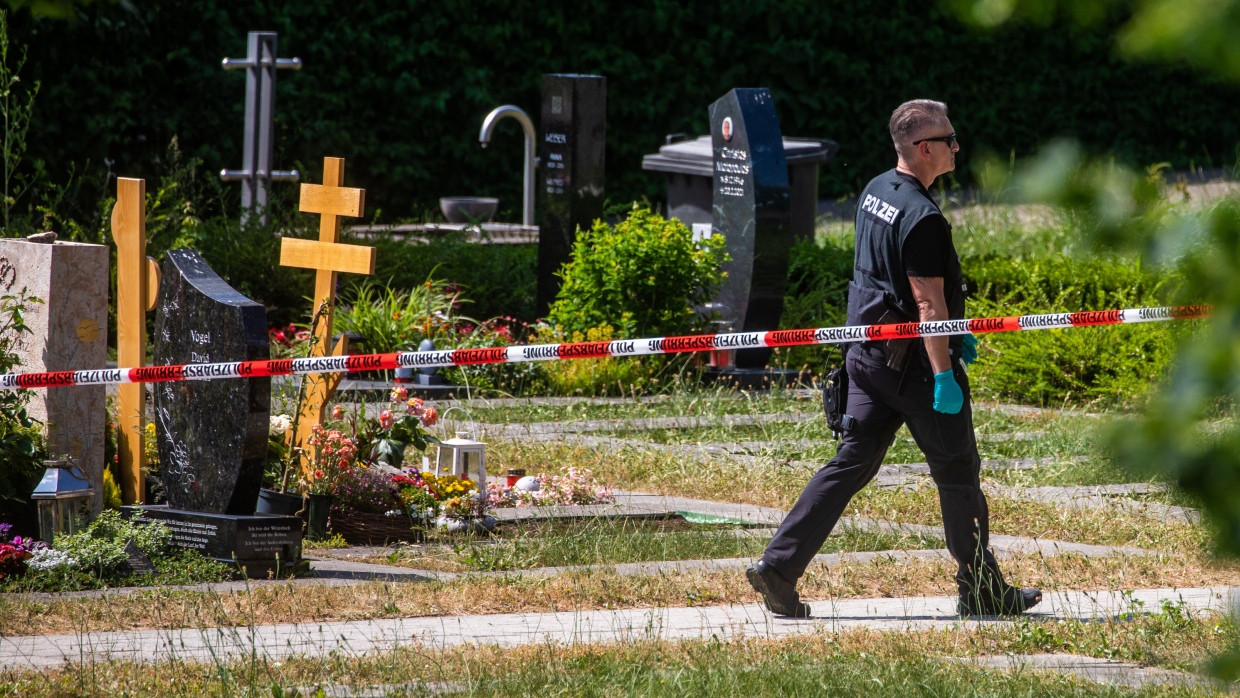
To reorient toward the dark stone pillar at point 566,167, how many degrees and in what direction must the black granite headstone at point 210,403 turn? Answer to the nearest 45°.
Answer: approximately 180°

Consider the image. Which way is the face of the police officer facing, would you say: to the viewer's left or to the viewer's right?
to the viewer's right

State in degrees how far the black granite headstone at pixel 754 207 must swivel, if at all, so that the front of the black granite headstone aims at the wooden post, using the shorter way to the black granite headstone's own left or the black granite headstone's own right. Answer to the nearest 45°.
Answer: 0° — it already faces it

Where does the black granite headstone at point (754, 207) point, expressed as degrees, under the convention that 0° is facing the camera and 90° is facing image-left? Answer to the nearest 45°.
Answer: approximately 45°

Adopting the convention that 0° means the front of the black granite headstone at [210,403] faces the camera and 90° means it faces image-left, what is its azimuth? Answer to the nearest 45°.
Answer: approximately 45°

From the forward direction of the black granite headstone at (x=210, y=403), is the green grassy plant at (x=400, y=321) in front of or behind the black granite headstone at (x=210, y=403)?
behind
